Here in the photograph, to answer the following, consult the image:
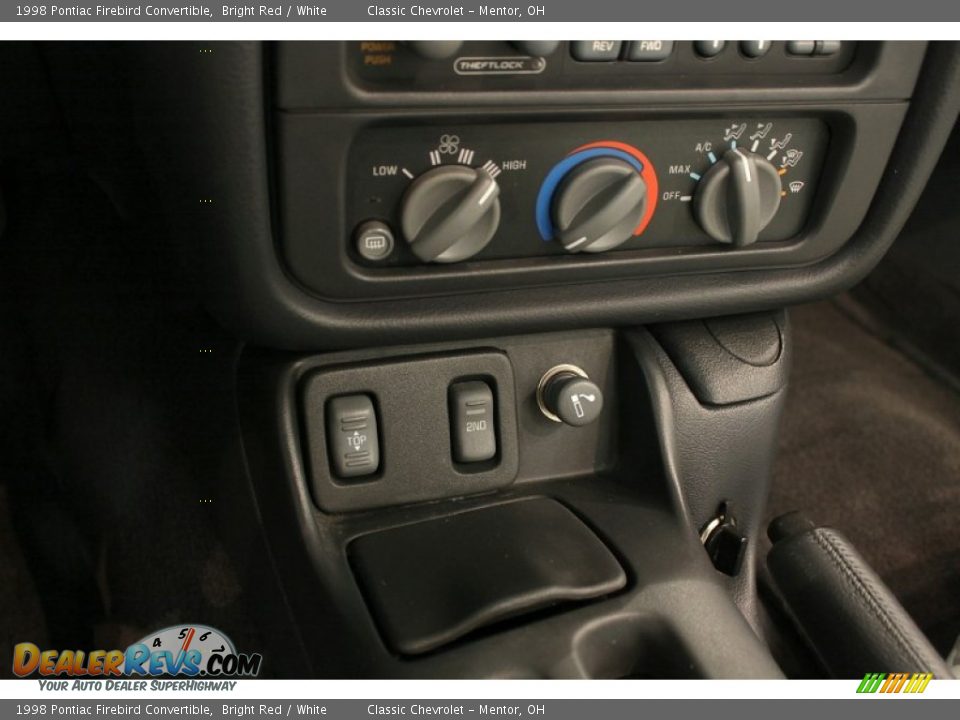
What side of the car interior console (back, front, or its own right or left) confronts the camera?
front
